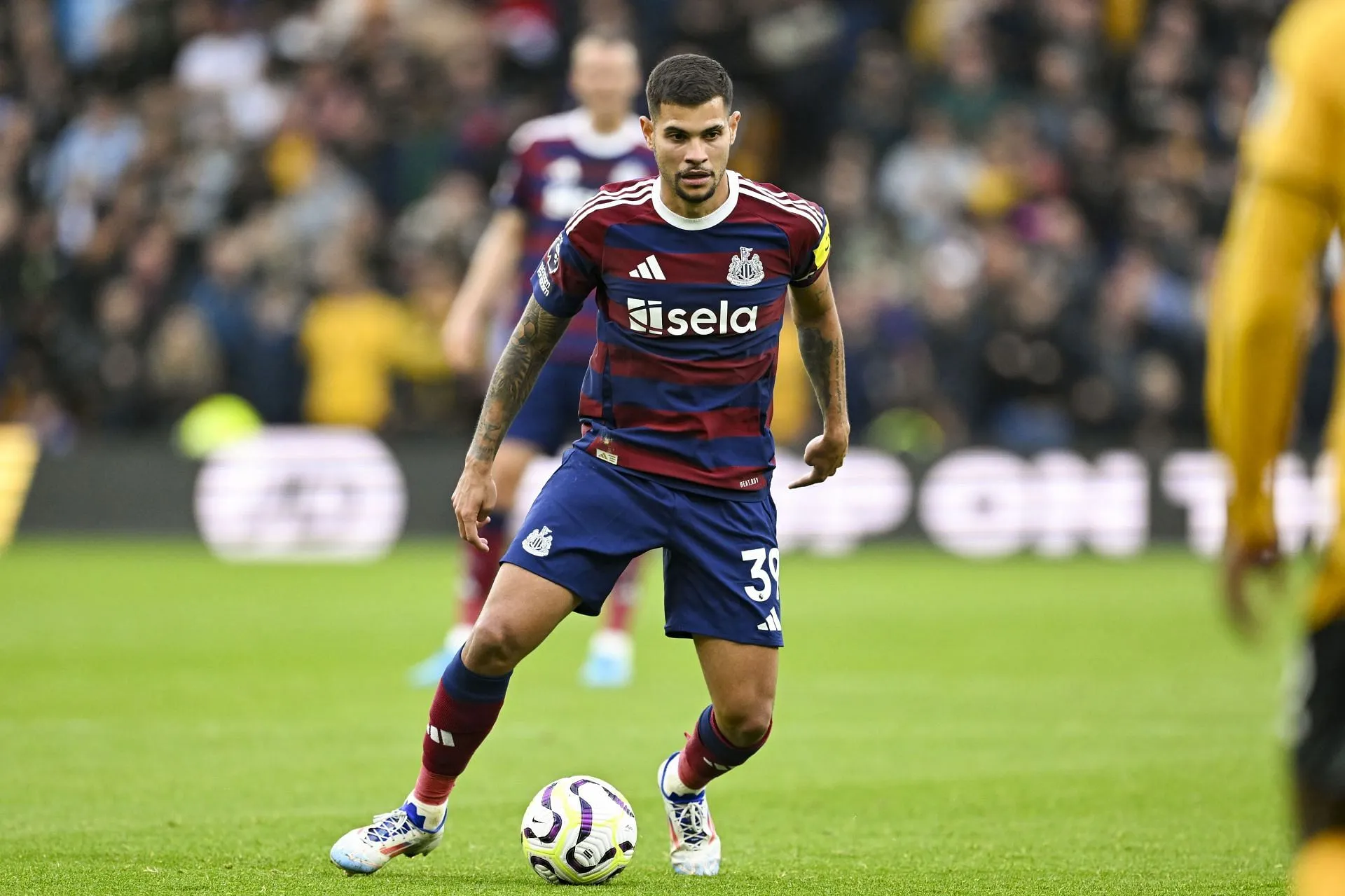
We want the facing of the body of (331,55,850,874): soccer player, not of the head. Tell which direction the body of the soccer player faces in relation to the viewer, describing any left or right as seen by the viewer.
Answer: facing the viewer

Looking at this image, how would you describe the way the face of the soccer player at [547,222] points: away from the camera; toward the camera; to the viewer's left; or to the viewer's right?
toward the camera

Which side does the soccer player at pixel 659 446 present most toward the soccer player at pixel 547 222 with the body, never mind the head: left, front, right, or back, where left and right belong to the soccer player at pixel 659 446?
back

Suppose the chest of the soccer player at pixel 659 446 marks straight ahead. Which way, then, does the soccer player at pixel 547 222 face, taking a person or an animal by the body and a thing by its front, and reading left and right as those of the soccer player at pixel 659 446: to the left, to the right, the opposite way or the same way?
the same way

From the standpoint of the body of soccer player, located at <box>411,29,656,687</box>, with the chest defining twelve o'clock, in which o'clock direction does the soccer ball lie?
The soccer ball is roughly at 12 o'clock from the soccer player.

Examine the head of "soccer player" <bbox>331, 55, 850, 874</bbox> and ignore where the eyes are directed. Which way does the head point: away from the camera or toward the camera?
toward the camera

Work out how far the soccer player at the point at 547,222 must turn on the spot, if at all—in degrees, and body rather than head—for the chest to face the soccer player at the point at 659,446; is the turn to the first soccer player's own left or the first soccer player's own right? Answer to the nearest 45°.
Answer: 0° — they already face them

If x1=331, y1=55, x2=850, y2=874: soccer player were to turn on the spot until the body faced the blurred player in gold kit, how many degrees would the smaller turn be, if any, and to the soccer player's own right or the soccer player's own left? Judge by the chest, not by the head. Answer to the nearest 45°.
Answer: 0° — they already face them

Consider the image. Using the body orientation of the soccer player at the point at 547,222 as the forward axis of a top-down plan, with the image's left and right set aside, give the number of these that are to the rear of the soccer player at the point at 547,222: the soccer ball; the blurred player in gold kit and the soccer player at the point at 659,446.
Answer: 0

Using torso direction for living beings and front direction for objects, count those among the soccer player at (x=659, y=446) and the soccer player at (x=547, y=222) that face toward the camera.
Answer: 2
